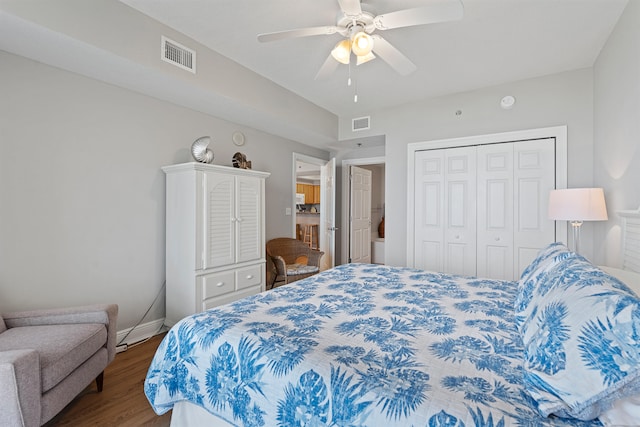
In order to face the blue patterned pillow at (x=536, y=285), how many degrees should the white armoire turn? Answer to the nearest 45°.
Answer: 0° — it already faces it

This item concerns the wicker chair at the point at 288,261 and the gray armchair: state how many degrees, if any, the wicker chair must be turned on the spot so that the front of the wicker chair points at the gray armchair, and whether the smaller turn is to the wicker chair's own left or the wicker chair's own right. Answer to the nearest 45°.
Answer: approximately 90° to the wicker chair's own right

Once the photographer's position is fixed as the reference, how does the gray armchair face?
facing the viewer and to the right of the viewer

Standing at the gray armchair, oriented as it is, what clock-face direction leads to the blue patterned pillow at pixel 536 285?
The blue patterned pillow is roughly at 12 o'clock from the gray armchair.

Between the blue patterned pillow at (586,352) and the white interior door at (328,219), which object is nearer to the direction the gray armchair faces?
the blue patterned pillow

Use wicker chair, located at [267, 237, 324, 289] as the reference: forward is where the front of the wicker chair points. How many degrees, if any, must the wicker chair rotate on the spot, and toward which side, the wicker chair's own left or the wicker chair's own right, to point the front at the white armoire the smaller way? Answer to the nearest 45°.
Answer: approximately 90° to the wicker chair's own right

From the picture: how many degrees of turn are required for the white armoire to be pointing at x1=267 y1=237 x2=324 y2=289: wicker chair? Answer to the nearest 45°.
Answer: approximately 90° to its left

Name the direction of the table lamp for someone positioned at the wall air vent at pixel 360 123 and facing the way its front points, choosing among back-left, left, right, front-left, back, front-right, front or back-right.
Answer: left
